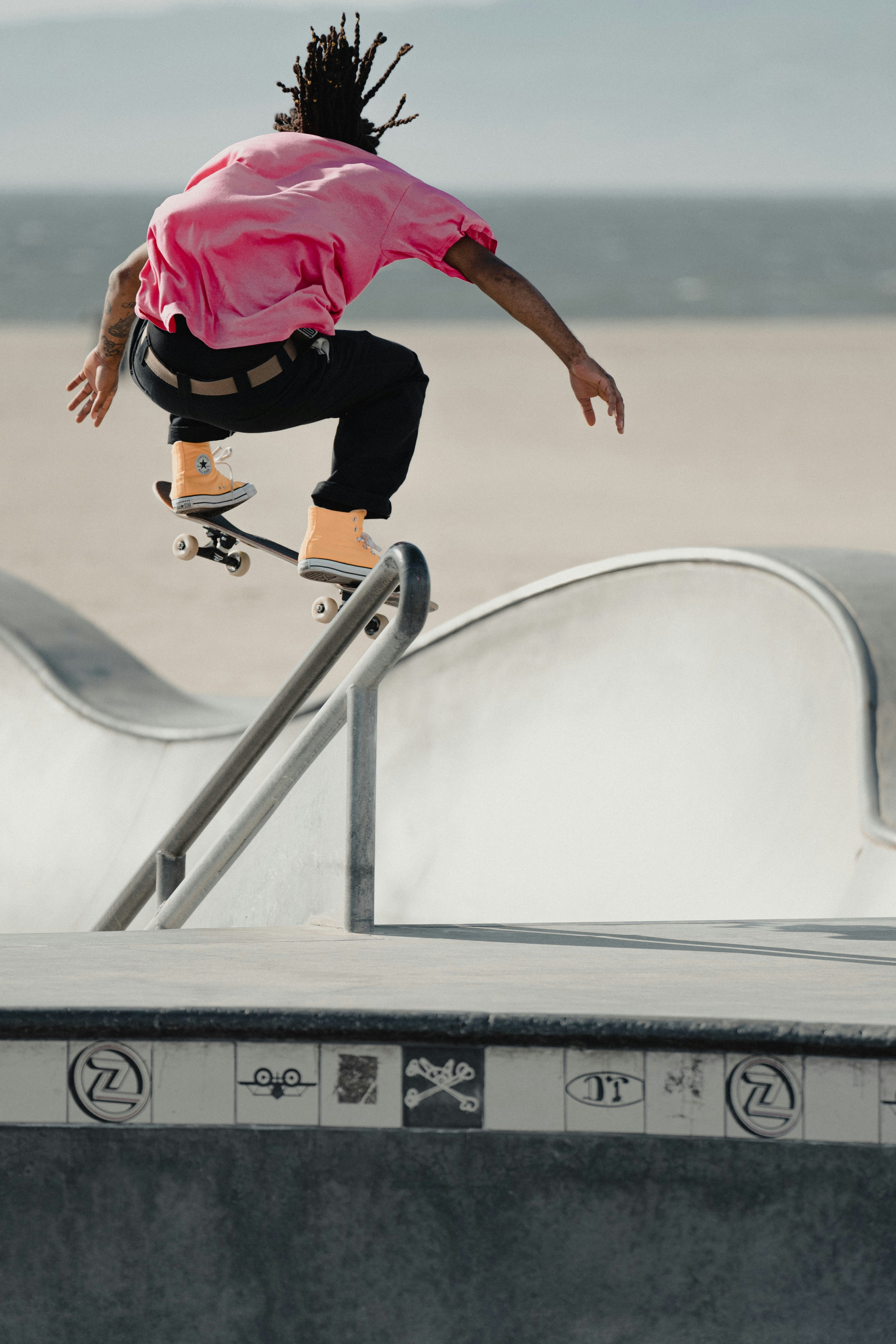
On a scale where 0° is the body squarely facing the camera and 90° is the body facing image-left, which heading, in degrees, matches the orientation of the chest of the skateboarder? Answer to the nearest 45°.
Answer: approximately 225°

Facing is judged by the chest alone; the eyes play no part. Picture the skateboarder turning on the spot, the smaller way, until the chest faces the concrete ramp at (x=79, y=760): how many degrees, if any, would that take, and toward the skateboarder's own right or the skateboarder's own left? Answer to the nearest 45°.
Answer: approximately 45° to the skateboarder's own left

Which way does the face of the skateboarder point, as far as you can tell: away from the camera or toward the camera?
away from the camera

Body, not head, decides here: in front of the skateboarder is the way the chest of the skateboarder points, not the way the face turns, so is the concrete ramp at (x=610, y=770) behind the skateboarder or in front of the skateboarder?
in front
